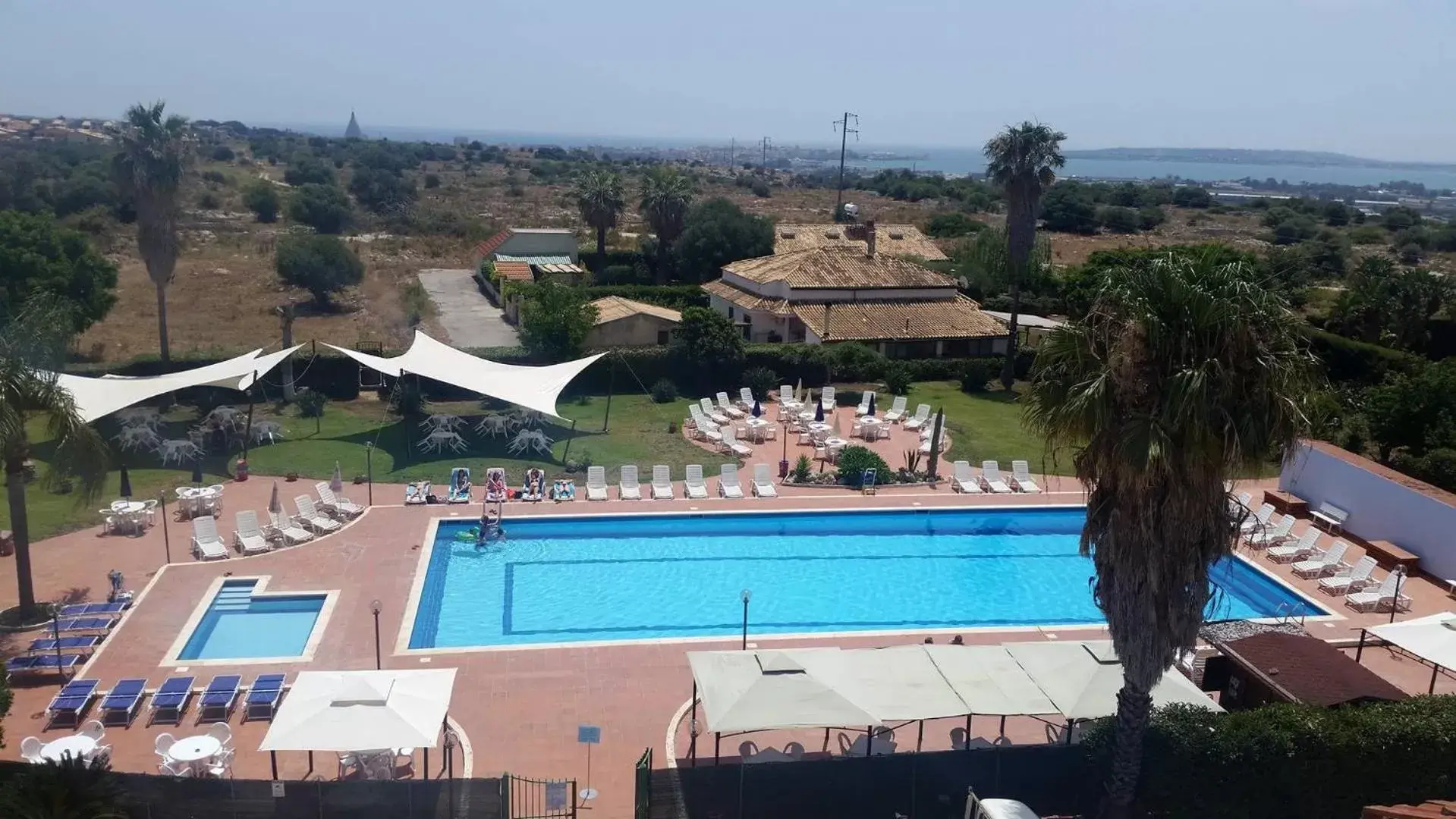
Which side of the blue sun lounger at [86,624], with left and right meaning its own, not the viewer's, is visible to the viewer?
right

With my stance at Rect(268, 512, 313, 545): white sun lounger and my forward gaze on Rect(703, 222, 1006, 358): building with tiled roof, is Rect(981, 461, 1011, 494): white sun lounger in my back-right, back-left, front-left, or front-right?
front-right

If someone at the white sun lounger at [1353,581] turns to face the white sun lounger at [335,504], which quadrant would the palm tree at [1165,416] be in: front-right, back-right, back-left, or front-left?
front-left

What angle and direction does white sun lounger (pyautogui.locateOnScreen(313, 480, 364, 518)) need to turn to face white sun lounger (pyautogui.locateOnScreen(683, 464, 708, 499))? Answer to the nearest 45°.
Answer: approximately 45° to its left

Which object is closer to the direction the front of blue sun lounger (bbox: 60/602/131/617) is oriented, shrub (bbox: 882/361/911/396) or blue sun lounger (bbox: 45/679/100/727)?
the shrub

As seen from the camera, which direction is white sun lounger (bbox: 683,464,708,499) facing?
toward the camera

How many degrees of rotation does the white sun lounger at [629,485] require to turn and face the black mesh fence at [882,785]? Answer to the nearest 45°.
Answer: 0° — it already faces it

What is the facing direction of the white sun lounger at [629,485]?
toward the camera

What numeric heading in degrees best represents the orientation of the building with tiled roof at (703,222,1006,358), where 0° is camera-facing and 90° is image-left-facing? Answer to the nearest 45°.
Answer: approximately 0°

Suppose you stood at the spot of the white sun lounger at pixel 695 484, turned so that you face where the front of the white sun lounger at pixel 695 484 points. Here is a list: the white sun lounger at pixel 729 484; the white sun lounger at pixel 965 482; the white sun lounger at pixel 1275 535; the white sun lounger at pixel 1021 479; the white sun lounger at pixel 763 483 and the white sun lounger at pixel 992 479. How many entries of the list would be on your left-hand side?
6

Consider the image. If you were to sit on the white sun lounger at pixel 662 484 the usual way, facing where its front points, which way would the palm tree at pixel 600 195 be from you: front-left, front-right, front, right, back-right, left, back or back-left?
back

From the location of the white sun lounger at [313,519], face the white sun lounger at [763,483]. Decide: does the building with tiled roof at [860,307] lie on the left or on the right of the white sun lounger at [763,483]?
left

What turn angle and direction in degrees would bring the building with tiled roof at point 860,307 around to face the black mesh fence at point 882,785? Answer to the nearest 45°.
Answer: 0° — it already faces it

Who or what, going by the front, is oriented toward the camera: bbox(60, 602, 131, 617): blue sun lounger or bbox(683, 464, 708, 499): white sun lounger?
the white sun lounger

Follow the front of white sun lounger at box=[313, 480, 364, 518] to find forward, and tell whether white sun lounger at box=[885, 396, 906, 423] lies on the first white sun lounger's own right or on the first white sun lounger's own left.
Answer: on the first white sun lounger's own left

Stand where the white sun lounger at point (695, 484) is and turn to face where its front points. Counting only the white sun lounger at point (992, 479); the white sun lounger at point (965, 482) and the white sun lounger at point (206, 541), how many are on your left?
2
